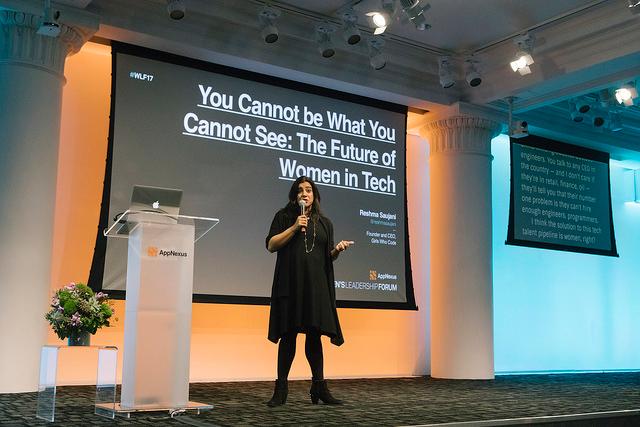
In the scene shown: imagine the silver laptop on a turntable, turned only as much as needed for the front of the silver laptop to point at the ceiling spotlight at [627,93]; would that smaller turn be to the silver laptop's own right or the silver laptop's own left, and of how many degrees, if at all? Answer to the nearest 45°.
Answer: approximately 45° to the silver laptop's own right

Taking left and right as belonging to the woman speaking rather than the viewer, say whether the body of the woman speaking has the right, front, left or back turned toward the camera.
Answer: front

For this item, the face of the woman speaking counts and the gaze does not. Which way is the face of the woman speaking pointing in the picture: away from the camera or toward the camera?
toward the camera

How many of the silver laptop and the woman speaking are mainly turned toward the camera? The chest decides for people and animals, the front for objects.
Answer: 1

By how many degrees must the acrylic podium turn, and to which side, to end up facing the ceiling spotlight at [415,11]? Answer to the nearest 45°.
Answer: approximately 90° to its left

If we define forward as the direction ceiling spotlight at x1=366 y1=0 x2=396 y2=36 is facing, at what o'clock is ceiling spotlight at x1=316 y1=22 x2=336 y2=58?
ceiling spotlight at x1=316 y1=22 x2=336 y2=58 is roughly at 3 o'clock from ceiling spotlight at x1=366 y1=0 x2=396 y2=36.

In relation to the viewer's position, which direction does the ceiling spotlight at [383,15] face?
facing the viewer and to the left of the viewer

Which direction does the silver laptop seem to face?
away from the camera

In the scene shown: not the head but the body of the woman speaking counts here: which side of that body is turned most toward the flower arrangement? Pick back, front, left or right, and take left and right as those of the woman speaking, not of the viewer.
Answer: right

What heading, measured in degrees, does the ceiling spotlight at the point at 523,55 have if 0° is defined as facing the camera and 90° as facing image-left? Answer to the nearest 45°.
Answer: approximately 45°
